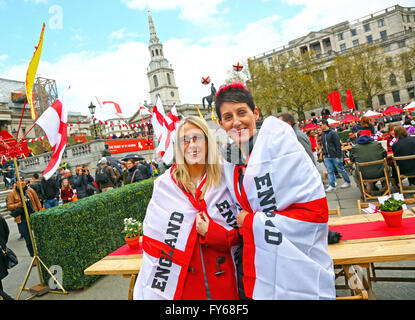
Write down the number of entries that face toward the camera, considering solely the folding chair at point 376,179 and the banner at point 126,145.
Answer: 1

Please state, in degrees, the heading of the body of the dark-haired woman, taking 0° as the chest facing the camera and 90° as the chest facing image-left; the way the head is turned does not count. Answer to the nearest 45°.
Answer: approximately 45°

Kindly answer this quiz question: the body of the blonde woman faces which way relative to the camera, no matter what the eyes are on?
toward the camera

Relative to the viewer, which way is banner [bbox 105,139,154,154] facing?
toward the camera

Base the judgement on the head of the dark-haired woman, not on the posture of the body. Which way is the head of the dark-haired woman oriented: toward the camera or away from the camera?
toward the camera

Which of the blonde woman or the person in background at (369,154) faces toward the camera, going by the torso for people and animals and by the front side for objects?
the blonde woman

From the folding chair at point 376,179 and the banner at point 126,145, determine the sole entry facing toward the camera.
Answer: the banner

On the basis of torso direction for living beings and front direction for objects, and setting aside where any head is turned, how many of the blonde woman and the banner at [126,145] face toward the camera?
2

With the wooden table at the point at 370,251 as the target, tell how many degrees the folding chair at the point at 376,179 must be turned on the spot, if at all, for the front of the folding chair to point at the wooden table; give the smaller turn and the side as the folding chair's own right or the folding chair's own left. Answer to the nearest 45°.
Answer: approximately 180°

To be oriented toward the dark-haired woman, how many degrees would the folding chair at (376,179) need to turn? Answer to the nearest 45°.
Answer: approximately 180°

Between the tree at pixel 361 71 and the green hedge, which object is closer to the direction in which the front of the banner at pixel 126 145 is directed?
the green hedge

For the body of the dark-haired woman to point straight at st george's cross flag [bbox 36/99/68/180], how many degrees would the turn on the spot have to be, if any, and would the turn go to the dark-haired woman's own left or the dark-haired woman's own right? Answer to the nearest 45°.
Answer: approximately 90° to the dark-haired woman's own right

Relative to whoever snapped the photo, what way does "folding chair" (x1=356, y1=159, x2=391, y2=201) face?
facing away from the viewer

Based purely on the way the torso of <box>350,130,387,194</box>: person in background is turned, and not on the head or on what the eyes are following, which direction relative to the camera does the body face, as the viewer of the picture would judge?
away from the camera
